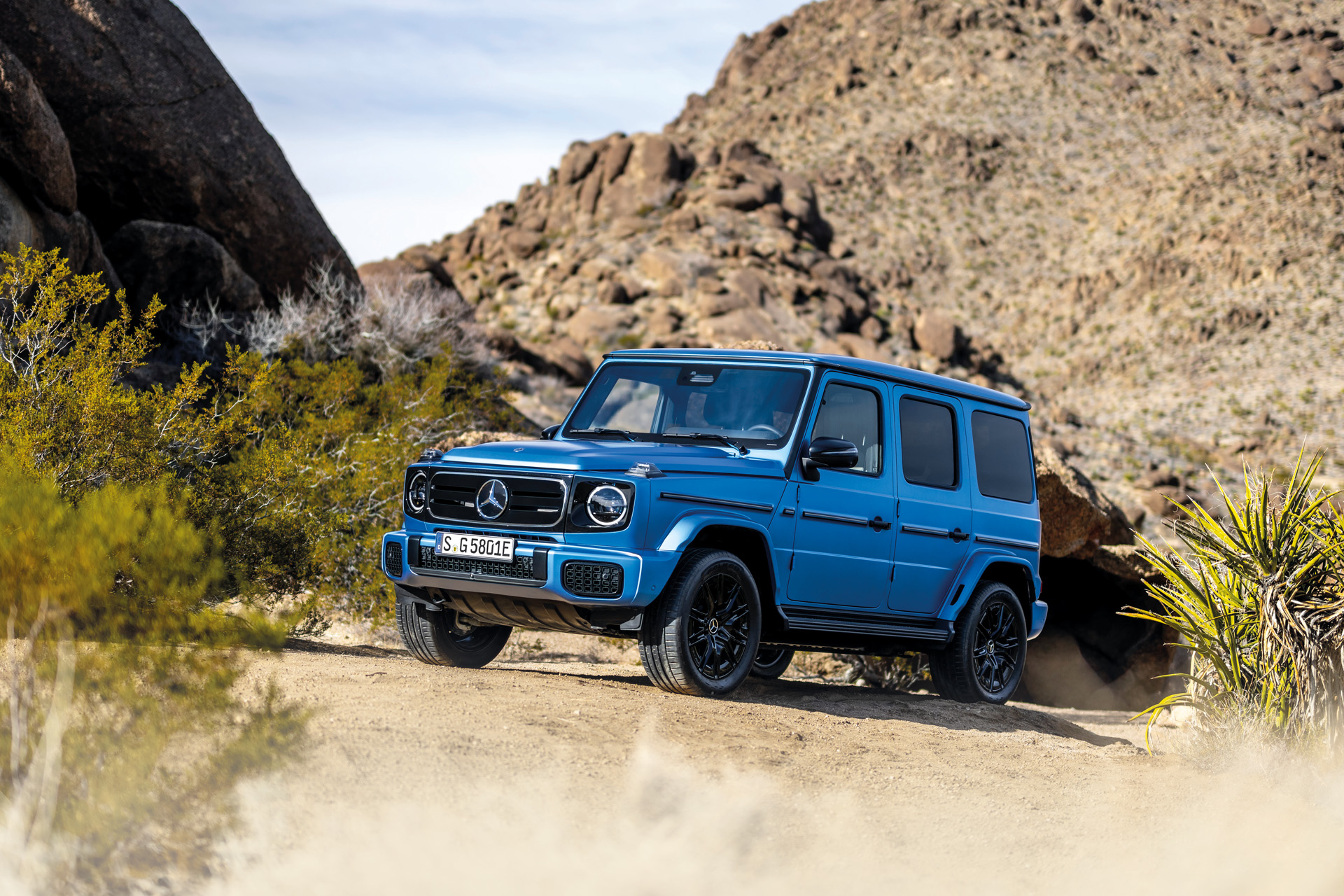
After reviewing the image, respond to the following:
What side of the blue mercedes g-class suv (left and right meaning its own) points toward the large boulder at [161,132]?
right

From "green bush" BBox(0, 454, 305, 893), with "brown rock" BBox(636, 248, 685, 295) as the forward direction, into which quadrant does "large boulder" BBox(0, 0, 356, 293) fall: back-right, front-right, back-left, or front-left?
front-left

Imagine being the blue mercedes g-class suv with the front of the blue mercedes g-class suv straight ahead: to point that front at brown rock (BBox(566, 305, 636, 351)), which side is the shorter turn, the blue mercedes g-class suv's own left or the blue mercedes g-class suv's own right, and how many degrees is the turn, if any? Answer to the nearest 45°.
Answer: approximately 135° to the blue mercedes g-class suv's own right

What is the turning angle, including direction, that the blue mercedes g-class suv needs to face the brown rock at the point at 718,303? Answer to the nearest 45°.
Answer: approximately 135° to its right

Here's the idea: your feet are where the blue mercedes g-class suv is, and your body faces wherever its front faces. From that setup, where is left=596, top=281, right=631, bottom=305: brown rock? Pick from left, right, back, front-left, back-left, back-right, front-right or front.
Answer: back-right

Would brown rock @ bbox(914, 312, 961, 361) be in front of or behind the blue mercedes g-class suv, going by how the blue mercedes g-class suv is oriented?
behind

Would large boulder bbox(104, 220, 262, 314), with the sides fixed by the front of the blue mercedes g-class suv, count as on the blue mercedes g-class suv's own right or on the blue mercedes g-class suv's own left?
on the blue mercedes g-class suv's own right

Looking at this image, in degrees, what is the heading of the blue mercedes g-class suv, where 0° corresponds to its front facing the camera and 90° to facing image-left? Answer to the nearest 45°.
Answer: approximately 45°

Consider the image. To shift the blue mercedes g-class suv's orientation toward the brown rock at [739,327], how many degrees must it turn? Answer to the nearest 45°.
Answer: approximately 135° to its right

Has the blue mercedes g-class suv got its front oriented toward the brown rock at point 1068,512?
no

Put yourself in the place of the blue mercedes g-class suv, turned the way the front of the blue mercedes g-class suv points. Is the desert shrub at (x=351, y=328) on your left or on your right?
on your right

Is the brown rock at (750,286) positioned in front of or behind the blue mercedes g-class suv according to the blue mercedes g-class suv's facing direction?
behind
